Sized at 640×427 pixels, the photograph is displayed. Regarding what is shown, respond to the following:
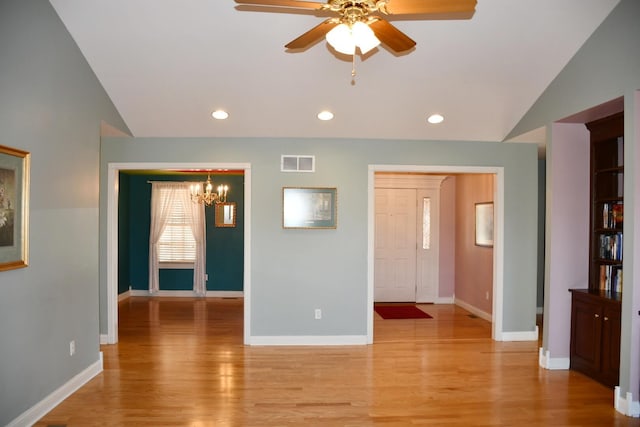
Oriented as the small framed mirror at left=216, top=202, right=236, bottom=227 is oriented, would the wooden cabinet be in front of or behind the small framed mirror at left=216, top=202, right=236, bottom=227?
in front

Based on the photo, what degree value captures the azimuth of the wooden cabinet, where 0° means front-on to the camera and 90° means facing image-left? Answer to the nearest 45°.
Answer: approximately 45°

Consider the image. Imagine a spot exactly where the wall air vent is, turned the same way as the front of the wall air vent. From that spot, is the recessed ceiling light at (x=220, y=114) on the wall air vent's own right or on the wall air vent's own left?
on the wall air vent's own right

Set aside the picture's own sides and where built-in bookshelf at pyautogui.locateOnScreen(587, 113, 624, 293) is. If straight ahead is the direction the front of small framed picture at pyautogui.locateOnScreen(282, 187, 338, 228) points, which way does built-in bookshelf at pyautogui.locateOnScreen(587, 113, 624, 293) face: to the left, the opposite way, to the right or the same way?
to the right

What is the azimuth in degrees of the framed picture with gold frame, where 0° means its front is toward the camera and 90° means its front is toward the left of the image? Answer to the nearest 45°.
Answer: approximately 315°

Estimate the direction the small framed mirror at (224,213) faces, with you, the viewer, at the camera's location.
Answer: facing the viewer

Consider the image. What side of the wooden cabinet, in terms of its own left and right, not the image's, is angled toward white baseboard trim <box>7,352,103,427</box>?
front

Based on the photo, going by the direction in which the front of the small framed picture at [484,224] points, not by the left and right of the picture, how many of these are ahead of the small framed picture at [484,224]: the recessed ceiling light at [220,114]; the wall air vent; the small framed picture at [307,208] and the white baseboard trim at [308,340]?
4

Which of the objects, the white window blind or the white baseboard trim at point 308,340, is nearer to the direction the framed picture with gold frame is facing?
the white baseboard trim

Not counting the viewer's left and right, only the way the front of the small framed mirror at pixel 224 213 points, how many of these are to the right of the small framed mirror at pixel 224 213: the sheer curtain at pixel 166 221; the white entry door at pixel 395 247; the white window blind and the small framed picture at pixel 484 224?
2

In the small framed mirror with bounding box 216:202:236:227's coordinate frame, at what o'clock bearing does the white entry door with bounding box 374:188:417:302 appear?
The white entry door is roughly at 10 o'clock from the small framed mirror.

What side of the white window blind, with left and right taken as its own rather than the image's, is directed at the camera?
front

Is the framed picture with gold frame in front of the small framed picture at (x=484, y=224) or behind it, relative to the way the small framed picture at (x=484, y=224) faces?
in front

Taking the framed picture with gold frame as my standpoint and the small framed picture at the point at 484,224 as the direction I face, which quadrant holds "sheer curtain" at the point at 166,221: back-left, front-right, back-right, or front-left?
front-left
